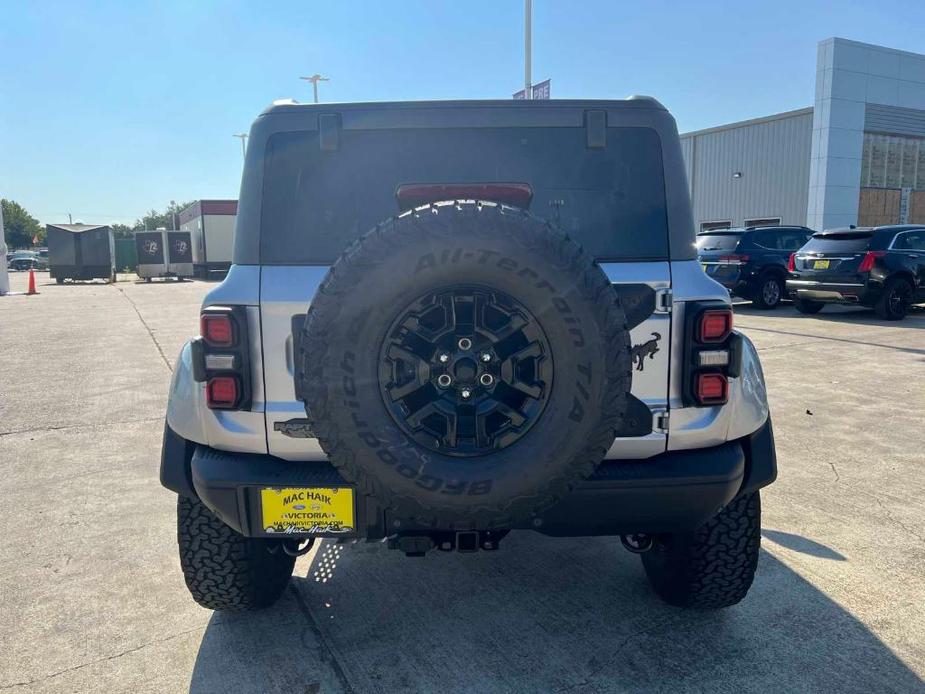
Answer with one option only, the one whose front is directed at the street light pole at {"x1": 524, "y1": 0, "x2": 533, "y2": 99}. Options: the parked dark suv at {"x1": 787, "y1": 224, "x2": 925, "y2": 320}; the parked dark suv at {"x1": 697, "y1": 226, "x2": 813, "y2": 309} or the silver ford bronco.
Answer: the silver ford bronco

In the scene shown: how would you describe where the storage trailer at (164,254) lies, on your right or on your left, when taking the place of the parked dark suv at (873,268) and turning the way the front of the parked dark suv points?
on your left

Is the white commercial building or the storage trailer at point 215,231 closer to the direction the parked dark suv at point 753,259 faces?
the white commercial building

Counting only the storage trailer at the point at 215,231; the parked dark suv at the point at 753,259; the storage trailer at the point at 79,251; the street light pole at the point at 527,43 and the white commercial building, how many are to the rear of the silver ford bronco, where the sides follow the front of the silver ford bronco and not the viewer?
0

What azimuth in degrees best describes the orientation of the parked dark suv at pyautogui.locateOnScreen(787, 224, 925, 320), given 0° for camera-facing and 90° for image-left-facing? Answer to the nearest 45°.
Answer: approximately 225°

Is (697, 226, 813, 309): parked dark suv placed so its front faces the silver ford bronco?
no

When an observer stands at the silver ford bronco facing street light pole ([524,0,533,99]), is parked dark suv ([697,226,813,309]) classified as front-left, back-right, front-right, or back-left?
front-right

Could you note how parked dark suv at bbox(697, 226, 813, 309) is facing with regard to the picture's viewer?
facing away from the viewer and to the right of the viewer

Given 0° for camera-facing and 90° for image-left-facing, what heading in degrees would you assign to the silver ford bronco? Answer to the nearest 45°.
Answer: approximately 180°

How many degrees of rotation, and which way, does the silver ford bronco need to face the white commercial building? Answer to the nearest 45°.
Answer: approximately 45° to its right

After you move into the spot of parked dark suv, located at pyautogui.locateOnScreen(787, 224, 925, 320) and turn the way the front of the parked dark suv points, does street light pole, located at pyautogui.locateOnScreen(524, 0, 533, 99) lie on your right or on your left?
on your left

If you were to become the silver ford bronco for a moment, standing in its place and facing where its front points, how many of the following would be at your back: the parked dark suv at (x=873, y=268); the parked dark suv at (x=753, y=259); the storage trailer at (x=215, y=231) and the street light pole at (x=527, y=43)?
0

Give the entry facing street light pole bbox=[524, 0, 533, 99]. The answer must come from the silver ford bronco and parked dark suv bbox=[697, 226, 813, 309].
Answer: the silver ford bronco

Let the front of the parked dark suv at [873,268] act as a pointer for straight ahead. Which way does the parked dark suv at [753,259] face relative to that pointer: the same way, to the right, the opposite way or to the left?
the same way

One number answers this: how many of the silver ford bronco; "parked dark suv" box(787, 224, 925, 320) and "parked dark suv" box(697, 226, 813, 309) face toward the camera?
0

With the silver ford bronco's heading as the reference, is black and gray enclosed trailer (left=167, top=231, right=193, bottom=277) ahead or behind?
ahead

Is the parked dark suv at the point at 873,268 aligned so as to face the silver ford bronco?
no
